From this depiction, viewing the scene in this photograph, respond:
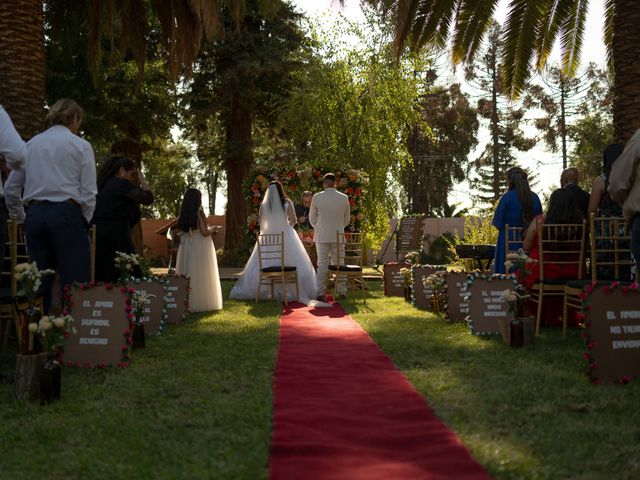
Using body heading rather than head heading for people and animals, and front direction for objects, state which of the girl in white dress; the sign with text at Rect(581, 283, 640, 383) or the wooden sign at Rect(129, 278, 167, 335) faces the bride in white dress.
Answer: the girl in white dress

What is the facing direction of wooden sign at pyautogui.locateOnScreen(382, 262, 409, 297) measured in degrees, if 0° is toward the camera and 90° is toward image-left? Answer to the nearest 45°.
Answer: approximately 0°

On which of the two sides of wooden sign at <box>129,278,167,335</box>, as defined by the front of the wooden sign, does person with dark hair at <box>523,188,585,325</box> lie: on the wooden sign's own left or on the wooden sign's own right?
on the wooden sign's own left

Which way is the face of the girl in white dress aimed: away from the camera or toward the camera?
away from the camera

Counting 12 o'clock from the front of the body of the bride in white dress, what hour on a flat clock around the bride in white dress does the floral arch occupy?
The floral arch is roughly at 12 o'clock from the bride in white dress.

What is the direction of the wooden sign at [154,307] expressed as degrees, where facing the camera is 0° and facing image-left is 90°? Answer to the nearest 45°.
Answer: approximately 0°

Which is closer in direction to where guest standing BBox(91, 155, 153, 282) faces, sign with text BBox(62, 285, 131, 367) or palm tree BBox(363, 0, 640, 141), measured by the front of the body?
the palm tree

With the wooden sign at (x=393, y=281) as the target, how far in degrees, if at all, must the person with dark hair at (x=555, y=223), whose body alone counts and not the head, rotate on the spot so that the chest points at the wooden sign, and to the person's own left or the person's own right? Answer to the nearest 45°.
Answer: approximately 45° to the person's own left

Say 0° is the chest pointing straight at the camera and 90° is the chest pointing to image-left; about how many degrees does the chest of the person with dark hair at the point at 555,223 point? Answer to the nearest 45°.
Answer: approximately 180°
